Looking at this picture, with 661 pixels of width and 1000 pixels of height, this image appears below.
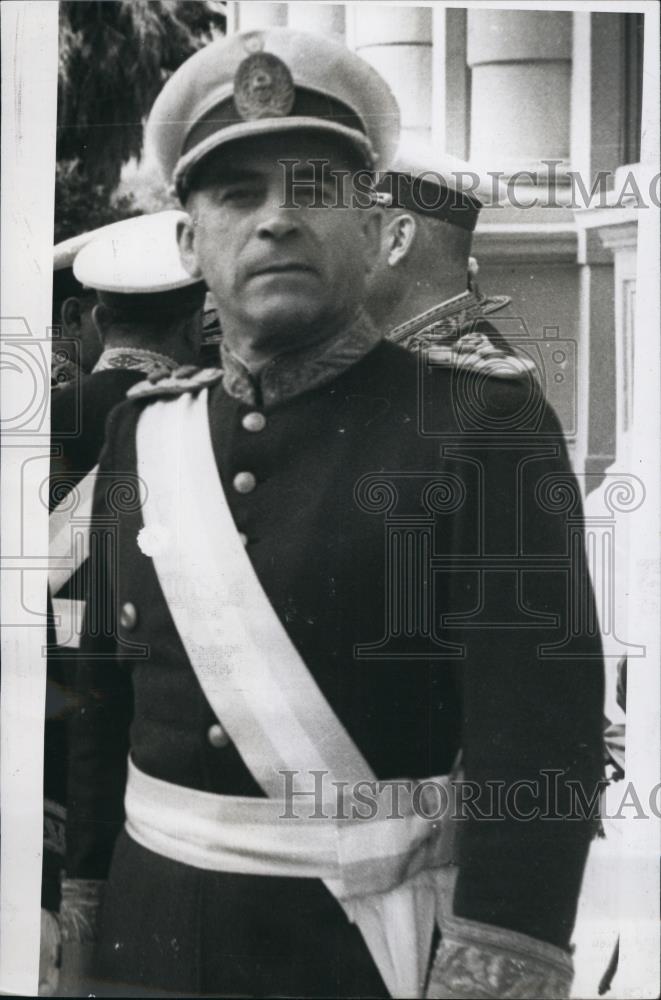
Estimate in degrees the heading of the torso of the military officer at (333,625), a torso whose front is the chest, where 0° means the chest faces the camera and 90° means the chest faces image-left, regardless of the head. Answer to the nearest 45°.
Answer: approximately 45°

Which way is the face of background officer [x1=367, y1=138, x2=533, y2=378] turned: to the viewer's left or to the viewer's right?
to the viewer's left
